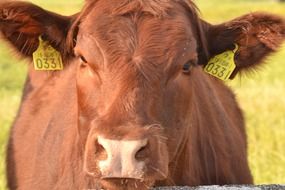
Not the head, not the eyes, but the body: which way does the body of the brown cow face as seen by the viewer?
toward the camera
